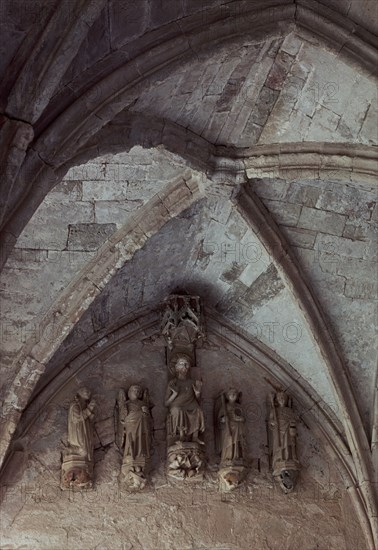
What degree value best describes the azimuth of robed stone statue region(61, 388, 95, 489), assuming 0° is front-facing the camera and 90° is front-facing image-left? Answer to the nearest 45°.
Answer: approximately 315°

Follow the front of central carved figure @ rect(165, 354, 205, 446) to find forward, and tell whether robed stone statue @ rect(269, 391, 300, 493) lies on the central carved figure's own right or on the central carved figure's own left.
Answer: on the central carved figure's own left

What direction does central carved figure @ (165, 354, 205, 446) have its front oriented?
toward the camera

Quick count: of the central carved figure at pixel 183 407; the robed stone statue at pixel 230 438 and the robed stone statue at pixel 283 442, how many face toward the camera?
3

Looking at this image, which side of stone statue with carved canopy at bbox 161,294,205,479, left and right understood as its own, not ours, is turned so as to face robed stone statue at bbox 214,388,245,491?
left

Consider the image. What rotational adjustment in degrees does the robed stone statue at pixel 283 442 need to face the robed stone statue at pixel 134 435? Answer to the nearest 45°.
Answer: approximately 90° to its right

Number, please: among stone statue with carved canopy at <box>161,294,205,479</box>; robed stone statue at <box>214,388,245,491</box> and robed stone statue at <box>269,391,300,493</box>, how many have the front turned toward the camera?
3

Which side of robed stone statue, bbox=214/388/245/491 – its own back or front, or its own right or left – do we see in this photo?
front

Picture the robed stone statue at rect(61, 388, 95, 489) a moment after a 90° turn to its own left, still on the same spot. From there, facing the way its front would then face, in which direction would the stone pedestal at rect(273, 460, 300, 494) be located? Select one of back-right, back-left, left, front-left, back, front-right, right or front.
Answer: front-right

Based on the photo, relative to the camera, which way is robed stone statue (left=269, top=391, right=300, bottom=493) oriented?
toward the camera

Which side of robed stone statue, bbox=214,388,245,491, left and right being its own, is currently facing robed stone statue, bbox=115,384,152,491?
right
